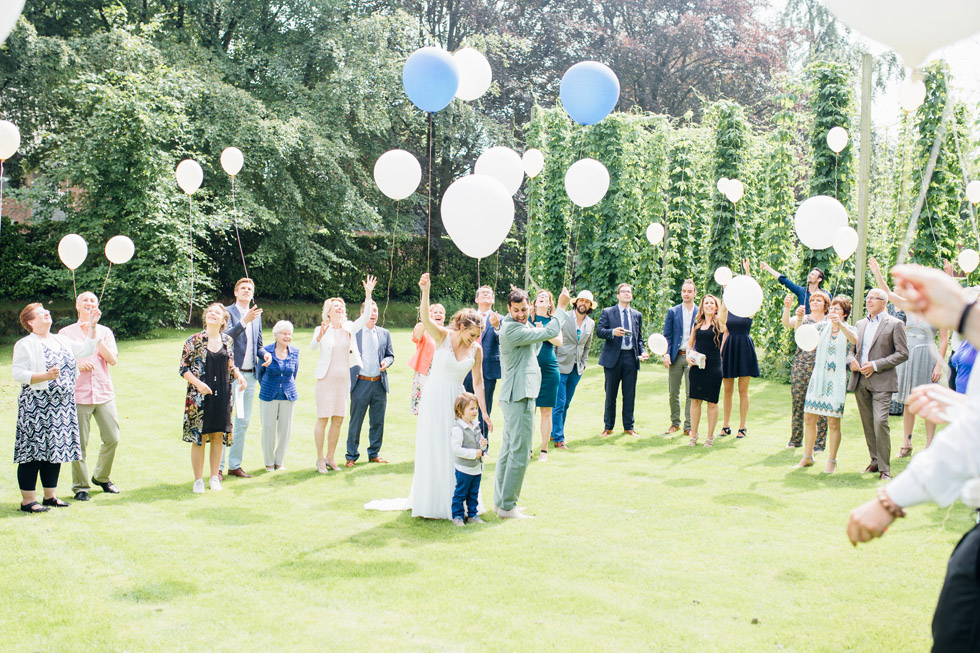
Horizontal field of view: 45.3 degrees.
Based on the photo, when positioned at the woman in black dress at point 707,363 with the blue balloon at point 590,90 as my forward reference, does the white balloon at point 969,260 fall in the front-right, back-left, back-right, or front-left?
back-left

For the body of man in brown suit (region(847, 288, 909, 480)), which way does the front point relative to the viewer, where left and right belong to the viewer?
facing the viewer and to the left of the viewer

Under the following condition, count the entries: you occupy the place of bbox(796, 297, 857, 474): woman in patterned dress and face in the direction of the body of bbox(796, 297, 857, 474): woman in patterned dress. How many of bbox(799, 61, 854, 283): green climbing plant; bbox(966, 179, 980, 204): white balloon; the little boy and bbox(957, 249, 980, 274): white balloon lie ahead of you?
1

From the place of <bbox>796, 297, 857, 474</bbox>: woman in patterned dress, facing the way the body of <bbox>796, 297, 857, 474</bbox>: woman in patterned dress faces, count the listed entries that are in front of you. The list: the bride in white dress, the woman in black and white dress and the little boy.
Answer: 3

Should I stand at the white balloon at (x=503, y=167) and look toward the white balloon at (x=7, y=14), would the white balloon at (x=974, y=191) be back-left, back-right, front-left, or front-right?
back-left

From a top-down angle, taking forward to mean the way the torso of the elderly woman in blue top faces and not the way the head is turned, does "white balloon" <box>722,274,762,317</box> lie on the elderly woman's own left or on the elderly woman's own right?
on the elderly woman's own left

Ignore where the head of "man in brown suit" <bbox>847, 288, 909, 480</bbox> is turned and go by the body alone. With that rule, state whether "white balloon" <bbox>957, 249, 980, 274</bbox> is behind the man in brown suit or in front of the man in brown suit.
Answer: behind

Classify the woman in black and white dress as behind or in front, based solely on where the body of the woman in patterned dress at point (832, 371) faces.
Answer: in front

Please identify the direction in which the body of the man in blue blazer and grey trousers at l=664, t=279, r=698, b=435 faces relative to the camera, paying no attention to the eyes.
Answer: toward the camera

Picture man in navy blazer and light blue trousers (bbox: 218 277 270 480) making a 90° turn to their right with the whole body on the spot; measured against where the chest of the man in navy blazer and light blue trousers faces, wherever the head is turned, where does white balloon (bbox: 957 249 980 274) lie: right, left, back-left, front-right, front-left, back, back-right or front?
back-left

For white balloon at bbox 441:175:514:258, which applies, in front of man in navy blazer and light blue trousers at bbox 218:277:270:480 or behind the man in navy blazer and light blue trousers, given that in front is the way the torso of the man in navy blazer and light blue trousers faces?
in front

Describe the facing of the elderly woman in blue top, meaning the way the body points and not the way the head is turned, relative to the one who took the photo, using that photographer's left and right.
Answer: facing the viewer

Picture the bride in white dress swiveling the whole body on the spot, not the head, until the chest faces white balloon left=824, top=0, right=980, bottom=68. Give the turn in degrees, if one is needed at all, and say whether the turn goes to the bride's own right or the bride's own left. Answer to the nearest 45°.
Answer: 0° — they already face it

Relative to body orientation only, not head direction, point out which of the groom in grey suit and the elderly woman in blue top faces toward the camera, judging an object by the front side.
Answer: the elderly woman in blue top

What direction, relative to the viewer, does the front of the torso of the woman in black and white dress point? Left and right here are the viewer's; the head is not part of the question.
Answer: facing the viewer and to the right of the viewer

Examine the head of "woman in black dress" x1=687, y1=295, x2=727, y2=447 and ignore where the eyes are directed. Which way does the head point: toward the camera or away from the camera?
toward the camera

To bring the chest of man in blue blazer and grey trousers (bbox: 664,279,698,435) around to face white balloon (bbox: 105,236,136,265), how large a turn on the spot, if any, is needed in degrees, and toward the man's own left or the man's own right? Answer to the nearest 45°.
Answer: approximately 45° to the man's own right
